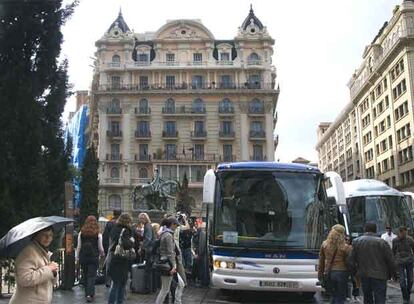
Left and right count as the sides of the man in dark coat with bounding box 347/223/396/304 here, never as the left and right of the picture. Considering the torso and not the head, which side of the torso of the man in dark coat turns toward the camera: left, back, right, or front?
back

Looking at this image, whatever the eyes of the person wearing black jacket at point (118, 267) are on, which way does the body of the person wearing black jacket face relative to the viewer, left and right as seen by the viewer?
facing away from the viewer and to the right of the viewer

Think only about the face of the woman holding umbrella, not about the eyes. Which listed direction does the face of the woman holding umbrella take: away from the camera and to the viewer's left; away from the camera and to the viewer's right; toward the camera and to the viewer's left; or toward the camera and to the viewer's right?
toward the camera and to the viewer's right

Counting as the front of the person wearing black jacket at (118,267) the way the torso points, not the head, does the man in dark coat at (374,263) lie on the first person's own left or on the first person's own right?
on the first person's own right

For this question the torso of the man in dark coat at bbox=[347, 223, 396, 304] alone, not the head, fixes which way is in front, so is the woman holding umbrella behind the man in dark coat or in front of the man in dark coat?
behind

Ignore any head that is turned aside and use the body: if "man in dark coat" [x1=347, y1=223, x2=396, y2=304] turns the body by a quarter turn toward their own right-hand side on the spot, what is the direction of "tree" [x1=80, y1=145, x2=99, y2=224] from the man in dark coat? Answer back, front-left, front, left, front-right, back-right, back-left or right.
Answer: back-left

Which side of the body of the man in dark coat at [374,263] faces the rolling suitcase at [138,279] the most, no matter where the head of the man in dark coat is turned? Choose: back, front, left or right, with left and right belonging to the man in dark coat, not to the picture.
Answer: left

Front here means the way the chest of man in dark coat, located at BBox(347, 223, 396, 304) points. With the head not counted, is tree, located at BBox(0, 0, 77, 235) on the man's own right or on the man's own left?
on the man's own left

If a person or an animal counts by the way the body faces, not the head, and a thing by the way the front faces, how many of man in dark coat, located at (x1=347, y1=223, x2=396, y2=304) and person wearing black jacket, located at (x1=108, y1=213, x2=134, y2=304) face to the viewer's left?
0

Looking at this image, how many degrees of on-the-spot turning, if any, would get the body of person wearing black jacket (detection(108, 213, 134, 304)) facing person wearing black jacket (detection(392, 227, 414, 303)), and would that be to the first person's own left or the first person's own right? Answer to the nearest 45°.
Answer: approximately 45° to the first person's own right
